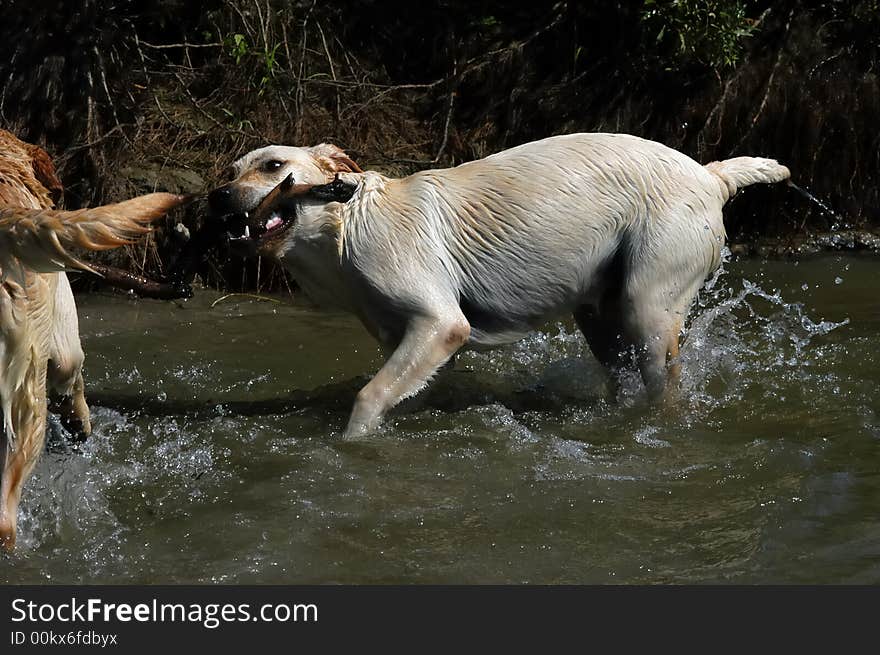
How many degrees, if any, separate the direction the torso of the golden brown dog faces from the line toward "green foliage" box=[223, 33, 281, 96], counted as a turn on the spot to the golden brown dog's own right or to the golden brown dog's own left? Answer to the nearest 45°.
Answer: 0° — it already faces it

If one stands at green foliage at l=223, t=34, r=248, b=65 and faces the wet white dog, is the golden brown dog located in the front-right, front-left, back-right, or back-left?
front-right

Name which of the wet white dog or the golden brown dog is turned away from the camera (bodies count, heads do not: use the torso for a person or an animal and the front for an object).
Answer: the golden brown dog

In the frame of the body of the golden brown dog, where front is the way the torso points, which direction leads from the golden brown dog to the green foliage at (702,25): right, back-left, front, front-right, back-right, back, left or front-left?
front-right

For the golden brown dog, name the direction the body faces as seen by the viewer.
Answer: away from the camera

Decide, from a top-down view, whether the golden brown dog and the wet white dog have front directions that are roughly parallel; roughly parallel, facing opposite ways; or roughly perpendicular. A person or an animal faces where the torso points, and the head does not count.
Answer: roughly perpendicular

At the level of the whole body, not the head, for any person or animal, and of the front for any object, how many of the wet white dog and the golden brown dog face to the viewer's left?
1

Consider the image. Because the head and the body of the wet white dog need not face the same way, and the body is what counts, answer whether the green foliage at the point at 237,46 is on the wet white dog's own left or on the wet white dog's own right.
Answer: on the wet white dog's own right

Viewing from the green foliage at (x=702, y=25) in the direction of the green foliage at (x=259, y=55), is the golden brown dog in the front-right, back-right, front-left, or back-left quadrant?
front-left

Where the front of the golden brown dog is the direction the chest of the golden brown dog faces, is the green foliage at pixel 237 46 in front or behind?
in front

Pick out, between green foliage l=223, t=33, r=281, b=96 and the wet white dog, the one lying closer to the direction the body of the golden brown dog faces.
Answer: the green foliage

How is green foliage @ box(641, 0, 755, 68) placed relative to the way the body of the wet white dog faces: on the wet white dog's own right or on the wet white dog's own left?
on the wet white dog's own right

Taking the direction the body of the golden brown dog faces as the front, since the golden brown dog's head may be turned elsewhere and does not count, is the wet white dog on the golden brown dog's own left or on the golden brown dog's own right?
on the golden brown dog's own right

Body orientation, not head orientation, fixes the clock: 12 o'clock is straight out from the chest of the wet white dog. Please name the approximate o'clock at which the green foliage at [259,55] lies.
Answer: The green foliage is roughly at 2 o'clock from the wet white dog.

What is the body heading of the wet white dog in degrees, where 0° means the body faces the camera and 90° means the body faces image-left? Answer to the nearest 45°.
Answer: approximately 90°
